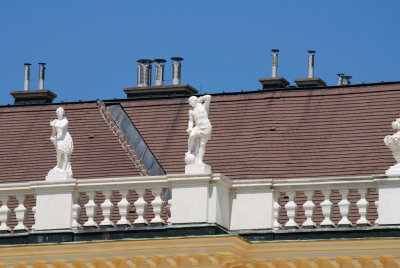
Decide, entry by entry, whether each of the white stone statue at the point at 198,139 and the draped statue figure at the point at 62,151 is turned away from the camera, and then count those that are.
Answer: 0

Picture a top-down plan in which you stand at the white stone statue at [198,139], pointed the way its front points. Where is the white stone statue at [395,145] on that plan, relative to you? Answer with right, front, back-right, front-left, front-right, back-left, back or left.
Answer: back-left

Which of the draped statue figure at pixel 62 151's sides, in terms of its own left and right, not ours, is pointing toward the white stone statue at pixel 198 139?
left

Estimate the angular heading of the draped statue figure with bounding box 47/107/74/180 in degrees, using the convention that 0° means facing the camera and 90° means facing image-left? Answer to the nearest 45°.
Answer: approximately 45°
